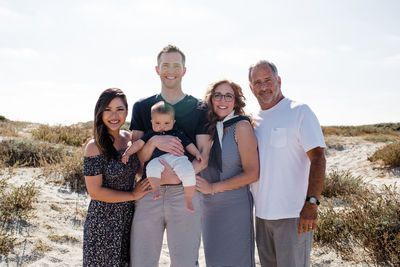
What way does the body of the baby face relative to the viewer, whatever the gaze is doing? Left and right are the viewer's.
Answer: facing the viewer

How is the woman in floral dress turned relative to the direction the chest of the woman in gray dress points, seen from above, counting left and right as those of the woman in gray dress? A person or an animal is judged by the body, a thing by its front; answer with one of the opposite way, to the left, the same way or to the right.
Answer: to the left

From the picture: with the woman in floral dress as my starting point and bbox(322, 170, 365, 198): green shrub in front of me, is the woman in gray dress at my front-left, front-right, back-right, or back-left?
front-right

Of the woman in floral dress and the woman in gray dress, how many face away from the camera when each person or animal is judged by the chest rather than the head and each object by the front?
0

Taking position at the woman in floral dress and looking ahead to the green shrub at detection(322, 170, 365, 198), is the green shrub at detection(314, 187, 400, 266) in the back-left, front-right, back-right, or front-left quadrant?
front-right

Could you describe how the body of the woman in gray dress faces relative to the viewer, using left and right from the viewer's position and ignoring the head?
facing the viewer and to the left of the viewer

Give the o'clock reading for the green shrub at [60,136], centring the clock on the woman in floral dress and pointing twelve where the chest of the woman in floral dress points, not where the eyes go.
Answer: The green shrub is roughly at 7 o'clock from the woman in floral dress.

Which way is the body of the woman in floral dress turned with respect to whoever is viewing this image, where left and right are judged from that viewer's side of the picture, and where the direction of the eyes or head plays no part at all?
facing the viewer and to the right of the viewer

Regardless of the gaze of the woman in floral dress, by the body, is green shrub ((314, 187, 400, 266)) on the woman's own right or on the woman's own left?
on the woman's own left

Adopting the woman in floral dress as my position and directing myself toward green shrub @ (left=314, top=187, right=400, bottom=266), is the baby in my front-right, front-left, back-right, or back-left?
front-right
